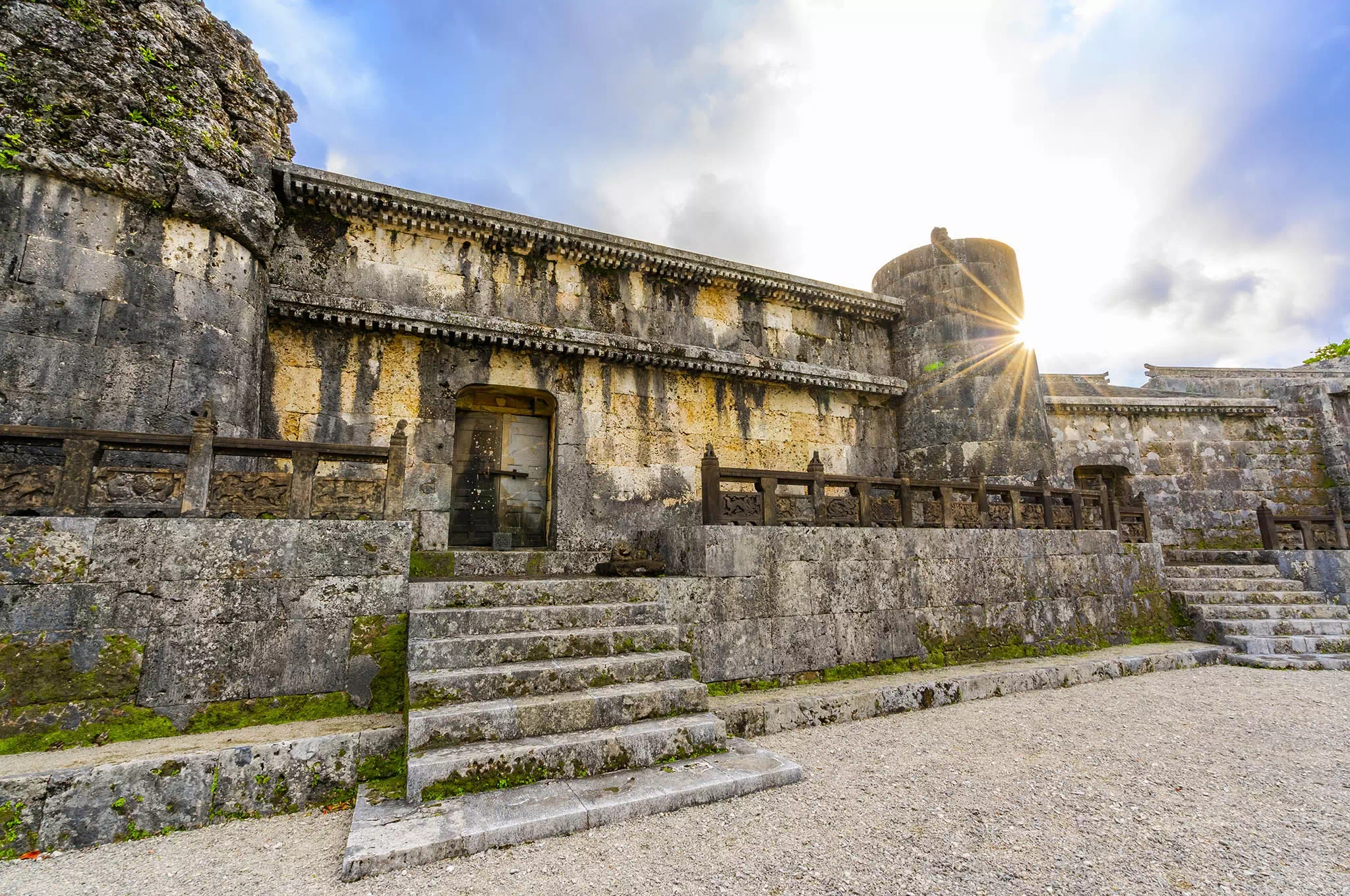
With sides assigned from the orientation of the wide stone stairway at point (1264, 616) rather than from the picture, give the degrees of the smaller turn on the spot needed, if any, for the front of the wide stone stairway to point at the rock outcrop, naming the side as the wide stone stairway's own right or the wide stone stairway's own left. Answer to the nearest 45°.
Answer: approximately 45° to the wide stone stairway's own right

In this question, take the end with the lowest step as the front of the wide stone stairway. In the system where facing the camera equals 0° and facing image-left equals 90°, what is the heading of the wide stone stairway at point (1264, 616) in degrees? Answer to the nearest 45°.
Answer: approximately 0°

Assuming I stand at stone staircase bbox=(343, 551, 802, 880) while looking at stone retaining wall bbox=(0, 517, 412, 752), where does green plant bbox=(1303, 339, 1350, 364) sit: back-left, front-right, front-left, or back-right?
back-right

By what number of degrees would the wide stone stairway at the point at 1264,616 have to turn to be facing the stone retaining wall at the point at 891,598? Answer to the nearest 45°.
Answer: approximately 45° to its right

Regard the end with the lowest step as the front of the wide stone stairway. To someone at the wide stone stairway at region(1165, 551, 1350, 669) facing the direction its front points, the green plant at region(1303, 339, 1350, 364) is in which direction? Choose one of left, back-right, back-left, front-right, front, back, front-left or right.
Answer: back

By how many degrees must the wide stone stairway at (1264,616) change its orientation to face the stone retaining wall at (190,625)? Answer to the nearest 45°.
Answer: approximately 45° to its right

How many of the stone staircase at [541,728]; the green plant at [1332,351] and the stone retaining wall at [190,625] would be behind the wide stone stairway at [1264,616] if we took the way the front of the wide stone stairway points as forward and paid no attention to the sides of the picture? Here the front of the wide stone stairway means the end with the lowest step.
1
